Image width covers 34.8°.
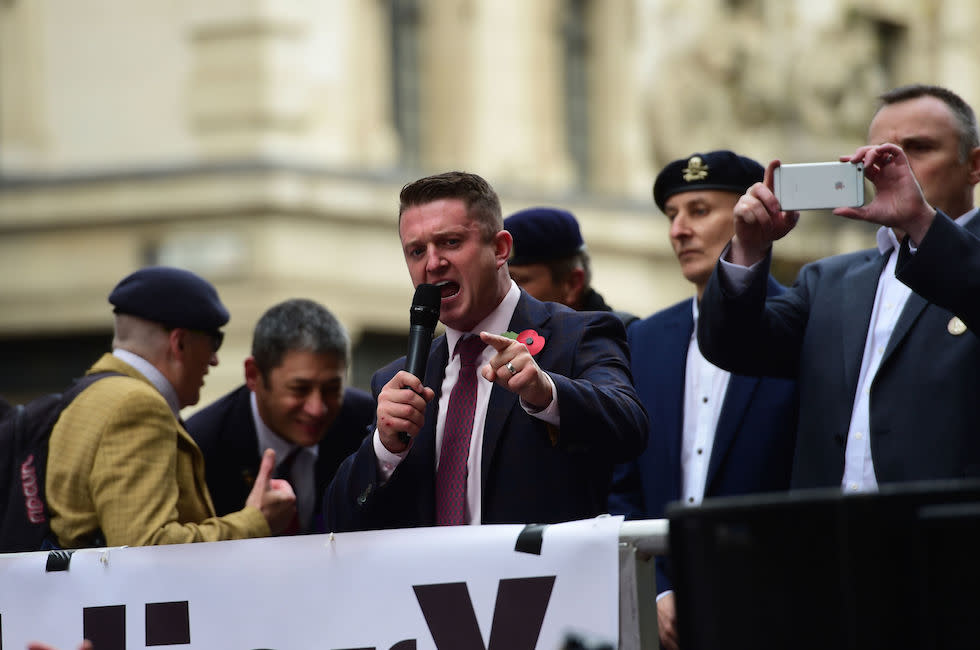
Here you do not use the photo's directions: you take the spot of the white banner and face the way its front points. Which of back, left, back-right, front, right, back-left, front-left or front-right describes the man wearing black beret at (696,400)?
back-left

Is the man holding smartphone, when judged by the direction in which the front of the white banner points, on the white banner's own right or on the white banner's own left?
on the white banner's own left

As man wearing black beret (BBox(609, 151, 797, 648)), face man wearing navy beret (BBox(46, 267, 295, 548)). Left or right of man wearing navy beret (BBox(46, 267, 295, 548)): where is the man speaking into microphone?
left

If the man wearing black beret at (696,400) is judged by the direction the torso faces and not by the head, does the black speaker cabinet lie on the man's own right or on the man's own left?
on the man's own left

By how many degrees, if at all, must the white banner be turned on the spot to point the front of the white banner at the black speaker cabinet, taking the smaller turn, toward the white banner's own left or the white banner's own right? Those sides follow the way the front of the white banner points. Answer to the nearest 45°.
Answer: approximately 45° to the white banner's own left

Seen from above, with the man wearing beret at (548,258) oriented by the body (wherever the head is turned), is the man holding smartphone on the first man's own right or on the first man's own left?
on the first man's own left

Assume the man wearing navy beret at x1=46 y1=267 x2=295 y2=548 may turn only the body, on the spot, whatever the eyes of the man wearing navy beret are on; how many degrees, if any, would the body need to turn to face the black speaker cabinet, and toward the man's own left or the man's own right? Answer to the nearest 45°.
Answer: approximately 90° to the man's own right

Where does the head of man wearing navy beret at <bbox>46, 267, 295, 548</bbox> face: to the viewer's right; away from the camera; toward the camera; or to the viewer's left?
to the viewer's right

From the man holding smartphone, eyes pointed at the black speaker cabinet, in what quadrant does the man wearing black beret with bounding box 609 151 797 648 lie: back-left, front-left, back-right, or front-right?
back-right

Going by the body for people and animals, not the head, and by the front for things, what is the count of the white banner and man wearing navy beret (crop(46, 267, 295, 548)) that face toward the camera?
1

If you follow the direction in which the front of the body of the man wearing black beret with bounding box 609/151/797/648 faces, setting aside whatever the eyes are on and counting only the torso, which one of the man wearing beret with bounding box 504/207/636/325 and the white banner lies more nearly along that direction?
the white banner

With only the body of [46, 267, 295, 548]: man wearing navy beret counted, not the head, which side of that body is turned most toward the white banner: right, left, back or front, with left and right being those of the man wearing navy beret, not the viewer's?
right
